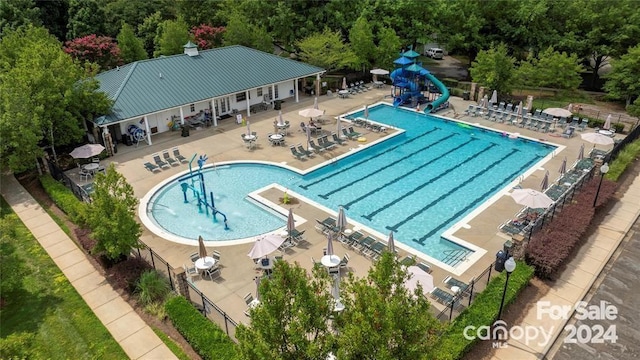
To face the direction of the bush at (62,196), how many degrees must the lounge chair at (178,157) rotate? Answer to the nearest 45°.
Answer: approximately 90° to its right

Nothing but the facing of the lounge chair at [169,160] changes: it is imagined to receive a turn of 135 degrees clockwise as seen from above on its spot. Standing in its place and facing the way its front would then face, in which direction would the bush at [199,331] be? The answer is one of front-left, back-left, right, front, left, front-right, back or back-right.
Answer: left

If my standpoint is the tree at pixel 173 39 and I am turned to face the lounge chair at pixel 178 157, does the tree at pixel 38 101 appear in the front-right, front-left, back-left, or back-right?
front-right

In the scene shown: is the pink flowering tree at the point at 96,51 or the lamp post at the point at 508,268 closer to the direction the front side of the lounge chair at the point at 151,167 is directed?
the lamp post

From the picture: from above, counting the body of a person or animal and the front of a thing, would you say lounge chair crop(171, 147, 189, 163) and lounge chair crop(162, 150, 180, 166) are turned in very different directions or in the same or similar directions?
same or similar directions

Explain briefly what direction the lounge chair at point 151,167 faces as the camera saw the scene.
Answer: facing the viewer and to the right of the viewer

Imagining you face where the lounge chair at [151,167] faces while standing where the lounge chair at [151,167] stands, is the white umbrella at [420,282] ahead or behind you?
ahead

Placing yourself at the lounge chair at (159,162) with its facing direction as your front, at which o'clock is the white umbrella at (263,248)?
The white umbrella is roughly at 1 o'clock from the lounge chair.

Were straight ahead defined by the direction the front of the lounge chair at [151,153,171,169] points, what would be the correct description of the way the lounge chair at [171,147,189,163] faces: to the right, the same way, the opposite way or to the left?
the same way

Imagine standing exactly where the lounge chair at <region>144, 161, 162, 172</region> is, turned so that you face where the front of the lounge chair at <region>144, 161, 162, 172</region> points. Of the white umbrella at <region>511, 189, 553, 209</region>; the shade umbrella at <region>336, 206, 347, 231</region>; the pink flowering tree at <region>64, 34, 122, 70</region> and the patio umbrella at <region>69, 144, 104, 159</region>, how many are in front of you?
2

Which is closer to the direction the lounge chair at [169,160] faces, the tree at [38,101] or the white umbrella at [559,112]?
the white umbrella

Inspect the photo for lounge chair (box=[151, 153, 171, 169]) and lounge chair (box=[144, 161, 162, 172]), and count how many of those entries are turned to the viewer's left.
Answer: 0

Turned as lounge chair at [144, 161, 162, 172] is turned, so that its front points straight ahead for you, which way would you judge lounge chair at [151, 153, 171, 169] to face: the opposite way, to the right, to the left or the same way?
the same way

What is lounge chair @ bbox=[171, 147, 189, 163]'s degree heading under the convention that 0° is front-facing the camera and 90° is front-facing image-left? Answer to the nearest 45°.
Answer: approximately 315°

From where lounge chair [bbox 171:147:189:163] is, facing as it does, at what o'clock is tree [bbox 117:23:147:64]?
The tree is roughly at 7 o'clock from the lounge chair.

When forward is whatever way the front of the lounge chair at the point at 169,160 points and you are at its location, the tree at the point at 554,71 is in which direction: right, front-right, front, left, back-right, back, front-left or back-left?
front-left
